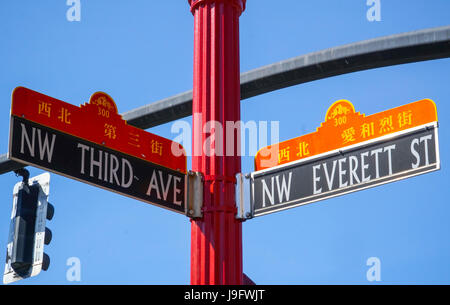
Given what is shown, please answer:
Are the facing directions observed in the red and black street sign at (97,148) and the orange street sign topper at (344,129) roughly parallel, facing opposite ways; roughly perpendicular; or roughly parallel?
roughly perpendicular

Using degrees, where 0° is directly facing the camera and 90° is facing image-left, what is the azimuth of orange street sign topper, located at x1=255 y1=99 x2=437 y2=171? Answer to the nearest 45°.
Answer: approximately 45°

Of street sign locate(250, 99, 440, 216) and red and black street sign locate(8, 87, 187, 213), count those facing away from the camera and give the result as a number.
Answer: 0

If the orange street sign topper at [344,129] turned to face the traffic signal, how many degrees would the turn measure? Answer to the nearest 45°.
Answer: approximately 45° to its right
